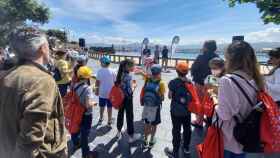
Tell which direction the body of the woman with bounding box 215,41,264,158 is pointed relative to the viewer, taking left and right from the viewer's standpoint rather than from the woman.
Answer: facing away from the viewer and to the left of the viewer

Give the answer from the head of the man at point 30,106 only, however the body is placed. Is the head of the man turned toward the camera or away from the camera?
away from the camera

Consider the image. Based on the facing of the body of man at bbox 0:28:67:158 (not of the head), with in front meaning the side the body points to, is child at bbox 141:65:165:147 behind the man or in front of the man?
in front

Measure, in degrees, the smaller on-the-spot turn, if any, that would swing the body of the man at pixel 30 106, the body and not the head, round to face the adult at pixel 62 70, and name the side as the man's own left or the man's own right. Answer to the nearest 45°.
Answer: approximately 45° to the man's own left

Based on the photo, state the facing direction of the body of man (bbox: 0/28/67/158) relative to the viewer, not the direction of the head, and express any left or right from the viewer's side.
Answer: facing away from the viewer and to the right of the viewer

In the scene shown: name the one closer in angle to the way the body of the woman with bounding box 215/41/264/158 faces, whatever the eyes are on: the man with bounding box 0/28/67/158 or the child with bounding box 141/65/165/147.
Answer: the child

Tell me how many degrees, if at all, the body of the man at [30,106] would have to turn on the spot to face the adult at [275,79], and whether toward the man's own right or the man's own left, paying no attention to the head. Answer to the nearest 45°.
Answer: approximately 45° to the man's own right

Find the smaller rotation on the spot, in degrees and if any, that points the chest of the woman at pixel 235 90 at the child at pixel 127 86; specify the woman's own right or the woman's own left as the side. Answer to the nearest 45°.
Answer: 0° — they already face them
